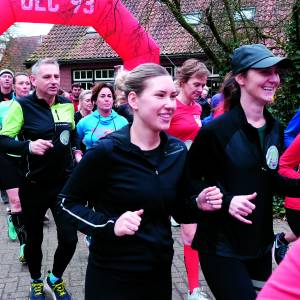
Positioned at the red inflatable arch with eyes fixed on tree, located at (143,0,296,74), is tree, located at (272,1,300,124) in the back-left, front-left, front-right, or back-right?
front-right

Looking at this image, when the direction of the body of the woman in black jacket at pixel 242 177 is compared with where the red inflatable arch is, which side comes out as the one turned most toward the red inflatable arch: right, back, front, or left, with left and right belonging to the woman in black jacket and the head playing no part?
back

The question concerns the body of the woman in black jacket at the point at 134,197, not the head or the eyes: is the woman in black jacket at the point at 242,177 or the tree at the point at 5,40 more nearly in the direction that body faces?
the woman in black jacket

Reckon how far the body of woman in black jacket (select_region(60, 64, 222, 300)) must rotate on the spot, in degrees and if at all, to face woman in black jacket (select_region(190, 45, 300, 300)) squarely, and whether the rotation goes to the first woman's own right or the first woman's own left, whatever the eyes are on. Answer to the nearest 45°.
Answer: approximately 45° to the first woman's own left

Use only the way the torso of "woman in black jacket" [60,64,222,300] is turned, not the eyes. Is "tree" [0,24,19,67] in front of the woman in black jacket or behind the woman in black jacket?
behind

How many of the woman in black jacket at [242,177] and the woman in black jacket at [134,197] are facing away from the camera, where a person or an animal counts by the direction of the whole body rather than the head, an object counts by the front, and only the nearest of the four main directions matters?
0

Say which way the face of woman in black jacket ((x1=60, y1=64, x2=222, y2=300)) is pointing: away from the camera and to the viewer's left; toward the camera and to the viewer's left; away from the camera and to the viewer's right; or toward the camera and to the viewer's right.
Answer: toward the camera and to the viewer's right

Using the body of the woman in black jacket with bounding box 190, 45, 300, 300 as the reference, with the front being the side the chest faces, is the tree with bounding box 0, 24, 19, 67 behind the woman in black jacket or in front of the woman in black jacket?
behind

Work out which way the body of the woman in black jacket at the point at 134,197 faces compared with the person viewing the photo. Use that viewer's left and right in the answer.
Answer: facing the viewer and to the right of the viewer

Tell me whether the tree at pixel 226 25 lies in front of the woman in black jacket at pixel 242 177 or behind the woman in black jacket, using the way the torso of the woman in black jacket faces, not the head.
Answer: behind

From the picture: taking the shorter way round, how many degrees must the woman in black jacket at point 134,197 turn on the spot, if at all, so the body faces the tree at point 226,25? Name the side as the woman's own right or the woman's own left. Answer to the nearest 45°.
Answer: approximately 135° to the woman's own left

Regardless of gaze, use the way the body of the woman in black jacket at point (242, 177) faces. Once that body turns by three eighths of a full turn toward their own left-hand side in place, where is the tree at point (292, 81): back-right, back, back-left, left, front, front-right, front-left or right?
front
